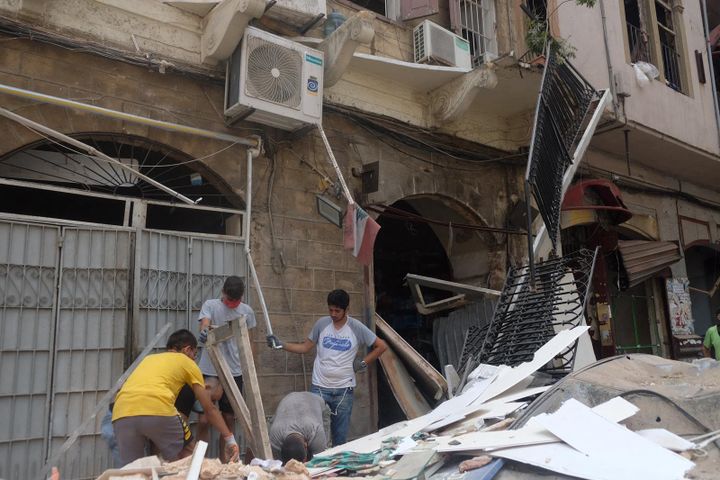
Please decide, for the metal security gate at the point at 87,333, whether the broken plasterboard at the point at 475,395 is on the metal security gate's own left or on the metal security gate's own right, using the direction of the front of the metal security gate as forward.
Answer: on the metal security gate's own left

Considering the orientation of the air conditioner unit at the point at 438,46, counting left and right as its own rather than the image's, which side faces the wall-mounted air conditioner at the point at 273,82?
right

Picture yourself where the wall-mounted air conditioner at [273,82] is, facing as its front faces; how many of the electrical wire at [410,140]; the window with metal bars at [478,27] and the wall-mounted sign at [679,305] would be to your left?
3

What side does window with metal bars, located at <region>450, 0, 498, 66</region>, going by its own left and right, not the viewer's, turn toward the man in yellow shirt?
right

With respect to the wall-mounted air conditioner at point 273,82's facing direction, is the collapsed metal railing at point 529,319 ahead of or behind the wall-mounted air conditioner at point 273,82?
ahead

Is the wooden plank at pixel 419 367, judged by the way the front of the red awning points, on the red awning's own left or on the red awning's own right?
on the red awning's own right

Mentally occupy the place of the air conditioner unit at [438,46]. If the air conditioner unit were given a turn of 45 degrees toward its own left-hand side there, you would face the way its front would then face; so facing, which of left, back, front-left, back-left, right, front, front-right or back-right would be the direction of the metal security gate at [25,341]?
back-right

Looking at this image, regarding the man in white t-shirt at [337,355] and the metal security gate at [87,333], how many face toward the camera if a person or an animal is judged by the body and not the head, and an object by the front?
2

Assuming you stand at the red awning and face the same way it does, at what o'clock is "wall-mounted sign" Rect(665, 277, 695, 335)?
The wall-mounted sign is roughly at 8 o'clock from the red awning.

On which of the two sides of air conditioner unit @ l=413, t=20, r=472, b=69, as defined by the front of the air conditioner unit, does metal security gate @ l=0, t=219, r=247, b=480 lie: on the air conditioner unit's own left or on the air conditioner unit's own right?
on the air conditioner unit's own right

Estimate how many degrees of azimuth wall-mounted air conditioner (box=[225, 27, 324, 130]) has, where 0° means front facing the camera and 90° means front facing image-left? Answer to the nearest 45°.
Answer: approximately 315°

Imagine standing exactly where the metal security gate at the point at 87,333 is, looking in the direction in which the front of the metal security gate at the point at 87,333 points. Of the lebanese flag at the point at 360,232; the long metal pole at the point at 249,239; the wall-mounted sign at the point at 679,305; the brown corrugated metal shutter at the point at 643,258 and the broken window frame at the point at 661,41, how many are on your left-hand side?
5

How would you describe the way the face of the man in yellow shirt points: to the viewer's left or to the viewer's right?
to the viewer's right
